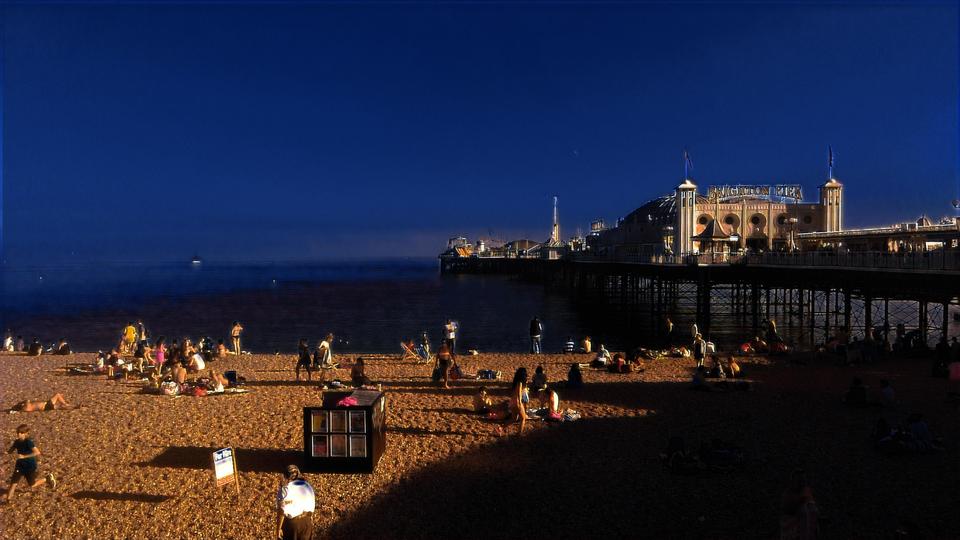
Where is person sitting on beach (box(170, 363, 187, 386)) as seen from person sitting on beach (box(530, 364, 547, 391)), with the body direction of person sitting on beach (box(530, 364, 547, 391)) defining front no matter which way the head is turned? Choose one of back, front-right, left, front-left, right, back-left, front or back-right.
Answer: left

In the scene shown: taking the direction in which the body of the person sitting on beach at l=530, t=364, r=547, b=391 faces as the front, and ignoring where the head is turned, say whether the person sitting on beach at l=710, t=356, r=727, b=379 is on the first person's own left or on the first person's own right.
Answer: on the first person's own right

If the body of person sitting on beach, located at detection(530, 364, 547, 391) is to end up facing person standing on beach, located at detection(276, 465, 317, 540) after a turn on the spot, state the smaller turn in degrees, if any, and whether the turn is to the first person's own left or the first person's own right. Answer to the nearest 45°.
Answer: approximately 180°

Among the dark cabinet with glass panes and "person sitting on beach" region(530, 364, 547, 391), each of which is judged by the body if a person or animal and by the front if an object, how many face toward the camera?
1

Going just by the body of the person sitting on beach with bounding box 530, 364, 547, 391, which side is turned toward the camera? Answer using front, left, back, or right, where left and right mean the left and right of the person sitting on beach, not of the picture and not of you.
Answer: back

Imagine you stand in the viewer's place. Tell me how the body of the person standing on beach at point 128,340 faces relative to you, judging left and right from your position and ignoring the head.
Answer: facing away from the viewer

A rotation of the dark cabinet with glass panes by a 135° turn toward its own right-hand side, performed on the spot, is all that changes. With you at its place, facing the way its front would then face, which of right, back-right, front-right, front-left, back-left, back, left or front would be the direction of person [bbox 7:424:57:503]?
front-left

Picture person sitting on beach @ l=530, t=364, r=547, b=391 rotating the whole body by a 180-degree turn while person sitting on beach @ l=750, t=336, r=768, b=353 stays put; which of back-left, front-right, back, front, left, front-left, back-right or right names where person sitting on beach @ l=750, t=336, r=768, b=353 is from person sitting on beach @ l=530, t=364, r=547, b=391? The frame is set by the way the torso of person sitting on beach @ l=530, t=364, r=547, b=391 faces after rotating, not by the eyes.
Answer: back-left

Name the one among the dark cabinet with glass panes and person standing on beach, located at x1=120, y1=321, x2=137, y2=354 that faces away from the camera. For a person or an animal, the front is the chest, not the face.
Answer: the person standing on beach

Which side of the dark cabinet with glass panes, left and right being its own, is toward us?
front
